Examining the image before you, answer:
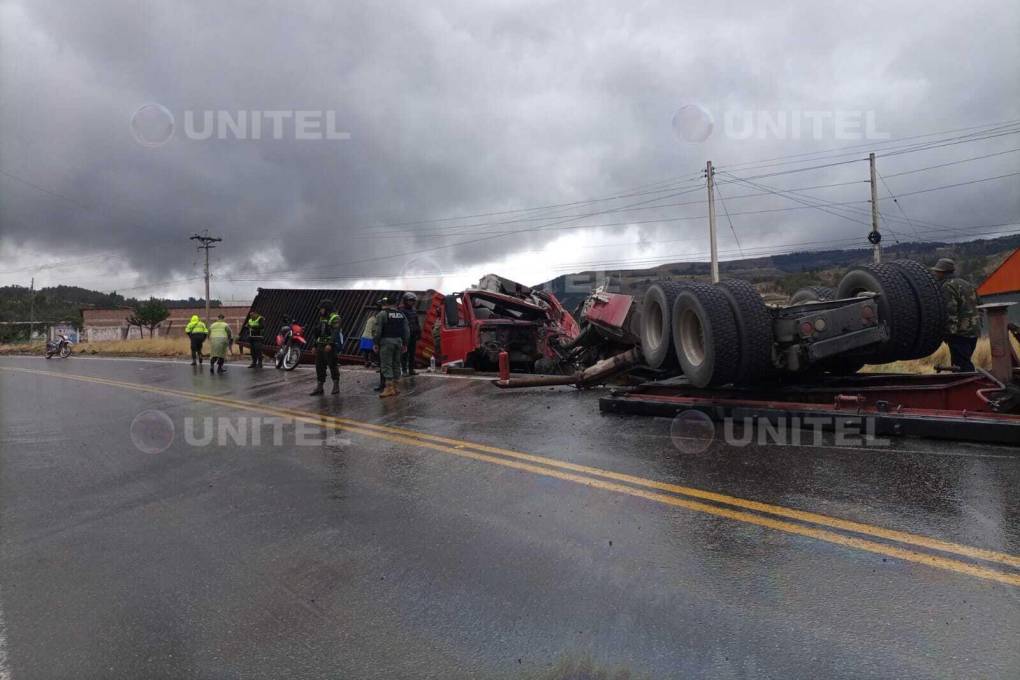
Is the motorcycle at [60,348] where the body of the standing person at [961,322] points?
yes

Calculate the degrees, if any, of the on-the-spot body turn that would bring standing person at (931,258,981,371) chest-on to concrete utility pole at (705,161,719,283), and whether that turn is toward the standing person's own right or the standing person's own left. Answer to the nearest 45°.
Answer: approximately 45° to the standing person's own right

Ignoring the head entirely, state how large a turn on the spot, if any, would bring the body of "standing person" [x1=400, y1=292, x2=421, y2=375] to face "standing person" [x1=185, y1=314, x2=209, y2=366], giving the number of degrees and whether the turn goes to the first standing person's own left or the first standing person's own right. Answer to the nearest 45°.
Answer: approximately 135° to the first standing person's own right

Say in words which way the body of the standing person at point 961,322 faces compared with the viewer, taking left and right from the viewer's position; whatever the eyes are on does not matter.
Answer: facing to the left of the viewer

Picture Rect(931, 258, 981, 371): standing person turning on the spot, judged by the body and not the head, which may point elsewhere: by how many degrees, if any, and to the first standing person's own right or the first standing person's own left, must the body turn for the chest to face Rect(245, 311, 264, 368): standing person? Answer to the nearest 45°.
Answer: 0° — they already face them

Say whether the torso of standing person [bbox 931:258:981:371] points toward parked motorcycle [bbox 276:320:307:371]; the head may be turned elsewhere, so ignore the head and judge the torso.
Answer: yes

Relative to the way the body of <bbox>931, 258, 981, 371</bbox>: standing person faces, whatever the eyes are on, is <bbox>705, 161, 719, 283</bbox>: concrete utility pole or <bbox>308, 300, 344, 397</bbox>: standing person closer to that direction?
the standing person

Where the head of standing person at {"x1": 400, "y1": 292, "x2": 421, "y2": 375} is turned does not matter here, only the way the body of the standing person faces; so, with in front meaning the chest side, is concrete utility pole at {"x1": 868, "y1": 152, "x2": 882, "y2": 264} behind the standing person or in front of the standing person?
behind
